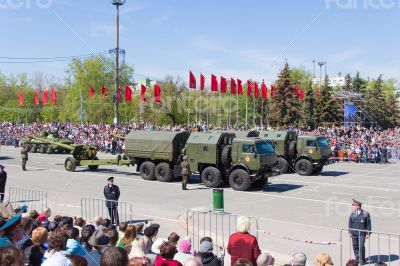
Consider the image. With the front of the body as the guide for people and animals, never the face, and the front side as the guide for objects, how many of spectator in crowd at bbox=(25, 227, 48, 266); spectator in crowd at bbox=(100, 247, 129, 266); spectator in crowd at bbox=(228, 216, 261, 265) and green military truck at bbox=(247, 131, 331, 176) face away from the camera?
3

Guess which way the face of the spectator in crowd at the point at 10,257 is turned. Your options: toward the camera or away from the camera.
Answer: away from the camera

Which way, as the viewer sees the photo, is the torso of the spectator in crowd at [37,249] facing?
away from the camera

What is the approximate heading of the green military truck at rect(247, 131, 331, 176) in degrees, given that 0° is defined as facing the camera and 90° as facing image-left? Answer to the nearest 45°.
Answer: approximately 315°

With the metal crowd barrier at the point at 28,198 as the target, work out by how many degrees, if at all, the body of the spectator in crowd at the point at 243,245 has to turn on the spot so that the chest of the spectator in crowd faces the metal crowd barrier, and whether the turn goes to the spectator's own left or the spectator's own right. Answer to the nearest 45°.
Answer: approximately 45° to the spectator's own left

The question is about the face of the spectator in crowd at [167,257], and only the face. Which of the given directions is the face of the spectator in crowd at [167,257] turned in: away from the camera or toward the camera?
away from the camera

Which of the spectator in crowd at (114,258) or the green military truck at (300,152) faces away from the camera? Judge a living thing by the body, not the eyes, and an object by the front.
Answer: the spectator in crowd

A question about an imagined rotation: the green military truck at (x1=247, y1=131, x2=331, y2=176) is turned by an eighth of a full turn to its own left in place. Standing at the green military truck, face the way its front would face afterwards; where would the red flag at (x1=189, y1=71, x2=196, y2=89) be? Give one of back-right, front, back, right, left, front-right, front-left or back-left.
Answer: back-left

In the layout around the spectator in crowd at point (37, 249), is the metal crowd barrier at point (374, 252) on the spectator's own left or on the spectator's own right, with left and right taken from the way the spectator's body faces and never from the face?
on the spectator's own right

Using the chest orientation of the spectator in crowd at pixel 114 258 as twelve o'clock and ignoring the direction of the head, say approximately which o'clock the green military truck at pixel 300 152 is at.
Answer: The green military truck is roughly at 1 o'clock from the spectator in crowd.

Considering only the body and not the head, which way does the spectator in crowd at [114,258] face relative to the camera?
away from the camera

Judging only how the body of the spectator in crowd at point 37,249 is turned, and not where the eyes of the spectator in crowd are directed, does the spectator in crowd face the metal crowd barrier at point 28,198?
yes

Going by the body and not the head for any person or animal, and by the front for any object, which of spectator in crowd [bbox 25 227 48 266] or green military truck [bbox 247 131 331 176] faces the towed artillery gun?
the spectator in crowd

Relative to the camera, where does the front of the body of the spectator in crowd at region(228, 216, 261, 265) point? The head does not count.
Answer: away from the camera

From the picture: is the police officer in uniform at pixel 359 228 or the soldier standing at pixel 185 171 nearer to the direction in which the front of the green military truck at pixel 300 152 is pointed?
the police officer in uniform

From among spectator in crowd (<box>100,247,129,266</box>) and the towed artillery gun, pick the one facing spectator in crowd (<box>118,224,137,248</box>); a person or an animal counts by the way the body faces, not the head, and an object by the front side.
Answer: spectator in crowd (<box>100,247,129,266</box>)

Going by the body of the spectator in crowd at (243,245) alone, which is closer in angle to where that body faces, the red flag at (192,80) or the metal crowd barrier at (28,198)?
the red flag

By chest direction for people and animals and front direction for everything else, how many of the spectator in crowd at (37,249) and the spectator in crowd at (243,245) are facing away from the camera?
2
